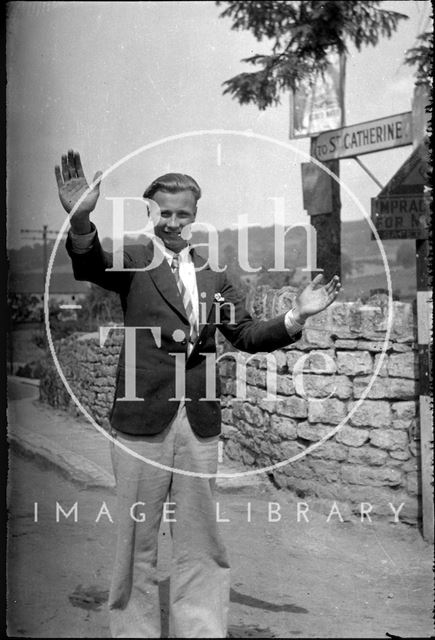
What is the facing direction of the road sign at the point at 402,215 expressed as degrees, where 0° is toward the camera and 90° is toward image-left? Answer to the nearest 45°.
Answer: approximately 0°

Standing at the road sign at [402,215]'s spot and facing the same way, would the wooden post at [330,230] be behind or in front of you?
behind

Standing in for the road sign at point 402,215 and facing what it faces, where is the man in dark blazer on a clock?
The man in dark blazer is roughly at 1 o'clock from the road sign.
